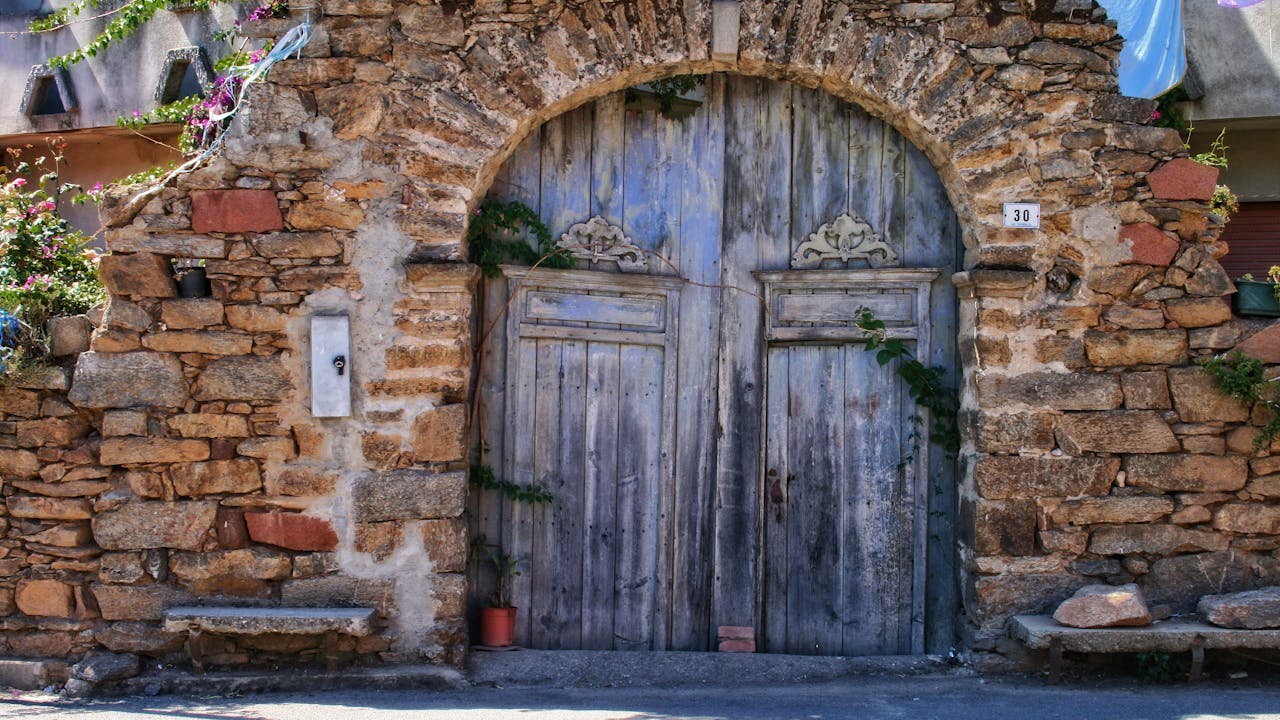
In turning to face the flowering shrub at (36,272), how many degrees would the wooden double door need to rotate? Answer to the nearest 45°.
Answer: approximately 90° to its right

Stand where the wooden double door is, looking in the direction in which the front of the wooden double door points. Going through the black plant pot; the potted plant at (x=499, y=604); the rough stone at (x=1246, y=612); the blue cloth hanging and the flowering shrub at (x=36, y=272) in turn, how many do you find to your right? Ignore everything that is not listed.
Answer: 3

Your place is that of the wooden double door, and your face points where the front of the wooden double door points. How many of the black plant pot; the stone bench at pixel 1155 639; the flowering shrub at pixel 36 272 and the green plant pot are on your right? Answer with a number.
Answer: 2

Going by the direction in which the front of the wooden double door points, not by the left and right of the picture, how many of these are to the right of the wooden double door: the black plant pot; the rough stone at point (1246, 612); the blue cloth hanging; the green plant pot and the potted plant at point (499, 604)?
2

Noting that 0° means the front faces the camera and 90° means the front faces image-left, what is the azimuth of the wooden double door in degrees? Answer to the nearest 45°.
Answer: approximately 0°

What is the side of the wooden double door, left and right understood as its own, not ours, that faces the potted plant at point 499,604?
right

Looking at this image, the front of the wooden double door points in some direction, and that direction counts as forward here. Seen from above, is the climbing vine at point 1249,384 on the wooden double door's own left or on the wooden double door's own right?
on the wooden double door's own left

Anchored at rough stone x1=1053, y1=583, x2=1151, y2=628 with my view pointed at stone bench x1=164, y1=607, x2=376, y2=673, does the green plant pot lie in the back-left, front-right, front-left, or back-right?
back-right

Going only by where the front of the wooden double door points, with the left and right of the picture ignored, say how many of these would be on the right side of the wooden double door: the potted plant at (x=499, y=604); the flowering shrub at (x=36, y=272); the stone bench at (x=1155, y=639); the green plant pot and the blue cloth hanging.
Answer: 2

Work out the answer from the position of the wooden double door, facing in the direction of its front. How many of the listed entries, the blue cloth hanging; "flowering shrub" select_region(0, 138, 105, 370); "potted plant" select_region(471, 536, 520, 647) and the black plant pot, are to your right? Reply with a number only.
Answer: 3

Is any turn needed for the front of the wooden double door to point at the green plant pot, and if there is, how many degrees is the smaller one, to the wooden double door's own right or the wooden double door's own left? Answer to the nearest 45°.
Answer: approximately 90° to the wooden double door's own left

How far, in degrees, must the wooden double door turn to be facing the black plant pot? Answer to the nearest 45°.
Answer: approximately 90° to its right

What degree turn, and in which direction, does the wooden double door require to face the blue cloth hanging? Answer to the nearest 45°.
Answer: approximately 90° to its left

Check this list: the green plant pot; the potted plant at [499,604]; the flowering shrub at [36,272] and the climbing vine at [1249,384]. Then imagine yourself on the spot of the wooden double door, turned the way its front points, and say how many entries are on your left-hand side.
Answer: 2
